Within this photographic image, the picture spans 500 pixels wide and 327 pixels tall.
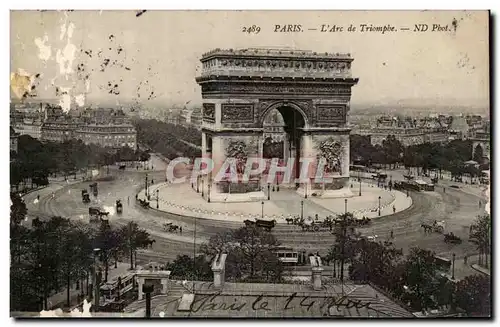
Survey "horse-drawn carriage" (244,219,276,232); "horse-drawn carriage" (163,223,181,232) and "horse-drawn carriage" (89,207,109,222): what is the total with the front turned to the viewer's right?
2

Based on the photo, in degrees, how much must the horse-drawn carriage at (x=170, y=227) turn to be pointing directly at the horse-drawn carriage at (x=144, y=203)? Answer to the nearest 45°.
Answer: approximately 135° to its left

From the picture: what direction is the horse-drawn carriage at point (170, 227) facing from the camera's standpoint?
to the viewer's right

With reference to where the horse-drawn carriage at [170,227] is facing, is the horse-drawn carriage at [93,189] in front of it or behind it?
behind
